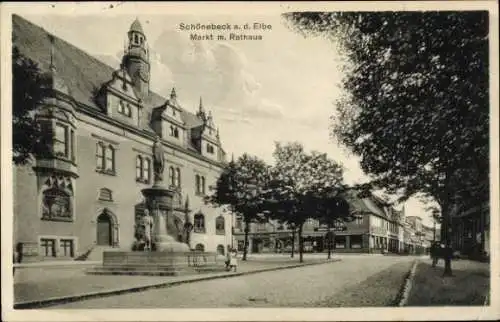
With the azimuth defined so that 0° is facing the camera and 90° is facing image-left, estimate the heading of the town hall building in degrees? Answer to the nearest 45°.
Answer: approximately 315°

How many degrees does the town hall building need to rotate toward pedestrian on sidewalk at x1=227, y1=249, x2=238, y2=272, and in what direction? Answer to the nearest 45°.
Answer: approximately 90° to its left
